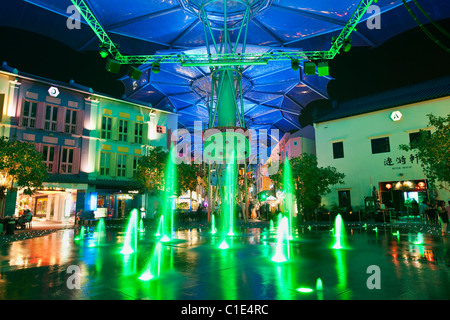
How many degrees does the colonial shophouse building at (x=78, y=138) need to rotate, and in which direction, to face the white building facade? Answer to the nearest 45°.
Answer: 0° — it already faces it

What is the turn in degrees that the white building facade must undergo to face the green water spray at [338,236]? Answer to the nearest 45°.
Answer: approximately 45° to its left

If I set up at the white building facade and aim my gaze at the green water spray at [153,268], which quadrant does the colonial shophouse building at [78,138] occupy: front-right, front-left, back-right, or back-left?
front-right

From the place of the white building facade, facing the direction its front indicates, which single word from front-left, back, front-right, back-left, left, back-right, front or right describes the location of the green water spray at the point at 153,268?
front-left

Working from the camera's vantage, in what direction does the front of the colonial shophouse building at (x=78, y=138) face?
facing the viewer and to the right of the viewer

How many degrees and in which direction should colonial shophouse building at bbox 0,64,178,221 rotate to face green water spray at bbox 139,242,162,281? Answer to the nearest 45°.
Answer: approximately 45° to its right

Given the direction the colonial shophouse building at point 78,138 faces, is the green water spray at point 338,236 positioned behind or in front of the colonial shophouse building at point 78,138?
in front

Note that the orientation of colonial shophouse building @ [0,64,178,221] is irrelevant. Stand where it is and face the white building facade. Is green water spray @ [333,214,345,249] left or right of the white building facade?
right

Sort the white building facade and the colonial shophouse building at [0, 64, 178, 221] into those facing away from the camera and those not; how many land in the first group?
0
